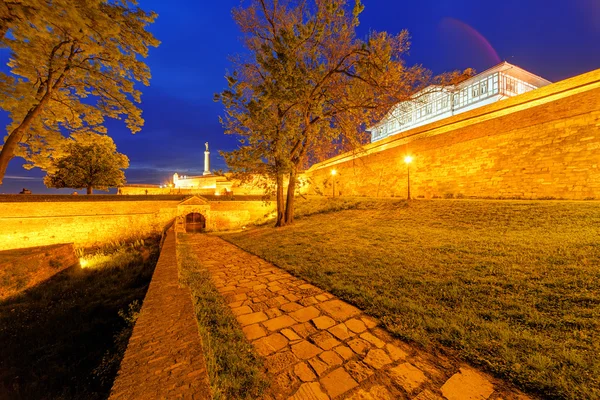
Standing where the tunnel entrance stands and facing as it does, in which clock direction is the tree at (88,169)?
The tree is roughly at 4 o'clock from the tunnel entrance.

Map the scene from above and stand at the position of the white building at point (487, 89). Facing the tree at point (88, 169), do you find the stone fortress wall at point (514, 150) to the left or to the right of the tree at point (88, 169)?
left

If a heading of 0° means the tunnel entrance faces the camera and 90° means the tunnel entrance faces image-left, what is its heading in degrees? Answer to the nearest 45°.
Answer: approximately 0°
